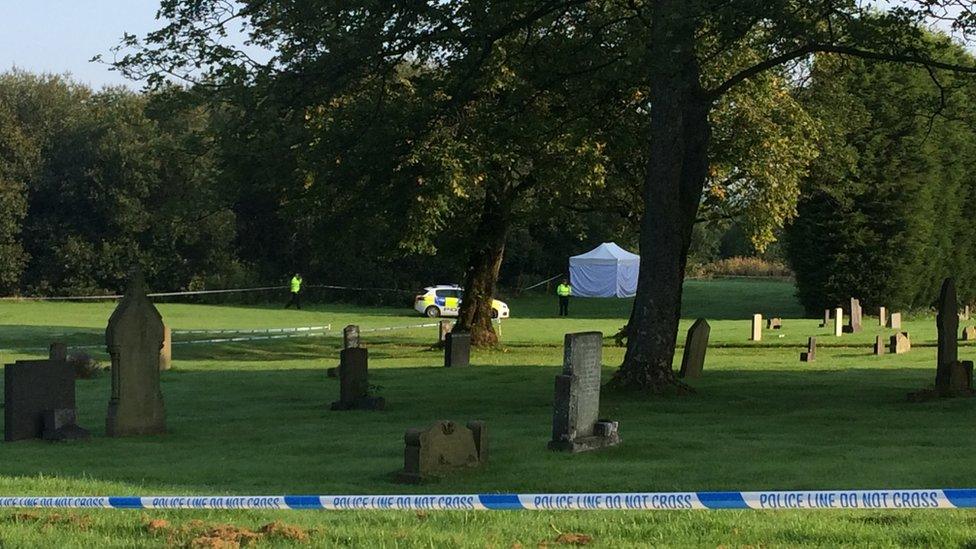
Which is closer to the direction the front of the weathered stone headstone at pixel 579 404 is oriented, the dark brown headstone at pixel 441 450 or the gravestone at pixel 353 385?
the dark brown headstone

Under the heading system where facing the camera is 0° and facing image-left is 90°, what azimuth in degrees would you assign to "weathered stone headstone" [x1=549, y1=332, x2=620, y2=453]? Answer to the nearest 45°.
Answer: approximately 315°

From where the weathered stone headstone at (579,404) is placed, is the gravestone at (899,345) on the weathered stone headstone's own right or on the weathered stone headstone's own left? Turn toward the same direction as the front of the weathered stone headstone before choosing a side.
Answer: on the weathered stone headstone's own left

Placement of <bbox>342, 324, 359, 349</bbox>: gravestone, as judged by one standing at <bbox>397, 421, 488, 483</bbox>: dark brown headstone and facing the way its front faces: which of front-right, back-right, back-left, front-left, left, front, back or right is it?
back-left

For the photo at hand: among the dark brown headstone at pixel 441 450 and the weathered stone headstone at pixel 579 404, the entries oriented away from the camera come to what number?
0

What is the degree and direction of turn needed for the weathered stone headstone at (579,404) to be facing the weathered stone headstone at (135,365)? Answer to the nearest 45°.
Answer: approximately 135° to its right

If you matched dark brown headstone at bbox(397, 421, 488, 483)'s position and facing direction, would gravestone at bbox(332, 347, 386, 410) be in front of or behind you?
behind

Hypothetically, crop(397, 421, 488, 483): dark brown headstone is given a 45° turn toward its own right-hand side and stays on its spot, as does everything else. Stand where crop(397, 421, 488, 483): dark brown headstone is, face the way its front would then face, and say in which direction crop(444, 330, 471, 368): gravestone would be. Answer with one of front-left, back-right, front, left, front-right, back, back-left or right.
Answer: back

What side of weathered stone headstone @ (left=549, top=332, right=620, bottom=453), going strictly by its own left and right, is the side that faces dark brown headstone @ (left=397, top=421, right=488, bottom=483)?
right
